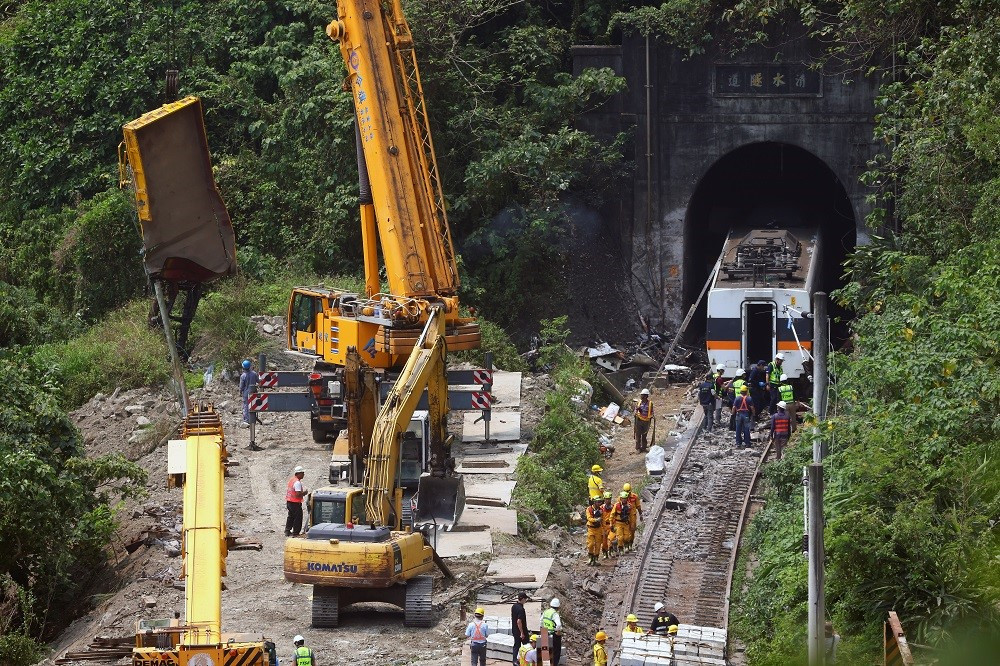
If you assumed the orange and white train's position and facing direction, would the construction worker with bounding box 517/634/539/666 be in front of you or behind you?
in front

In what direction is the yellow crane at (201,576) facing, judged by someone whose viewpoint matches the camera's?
facing away from the viewer

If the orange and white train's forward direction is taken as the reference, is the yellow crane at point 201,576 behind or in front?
in front

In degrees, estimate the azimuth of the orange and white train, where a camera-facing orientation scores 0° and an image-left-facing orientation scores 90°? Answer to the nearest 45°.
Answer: approximately 0°

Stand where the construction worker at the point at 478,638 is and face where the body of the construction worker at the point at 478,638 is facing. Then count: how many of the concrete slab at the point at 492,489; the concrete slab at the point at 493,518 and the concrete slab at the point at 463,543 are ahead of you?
3

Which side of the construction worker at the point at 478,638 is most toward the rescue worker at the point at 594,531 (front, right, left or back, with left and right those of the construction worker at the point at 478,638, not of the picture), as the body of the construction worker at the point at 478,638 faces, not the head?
front

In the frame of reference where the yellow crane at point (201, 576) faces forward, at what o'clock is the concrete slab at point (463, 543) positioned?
The concrete slab is roughly at 1 o'clock from the yellow crane.

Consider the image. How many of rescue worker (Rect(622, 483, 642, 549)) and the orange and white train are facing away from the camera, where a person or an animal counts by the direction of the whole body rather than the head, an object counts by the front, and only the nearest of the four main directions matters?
0

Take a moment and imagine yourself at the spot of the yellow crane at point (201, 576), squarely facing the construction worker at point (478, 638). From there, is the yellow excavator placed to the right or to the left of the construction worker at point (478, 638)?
left

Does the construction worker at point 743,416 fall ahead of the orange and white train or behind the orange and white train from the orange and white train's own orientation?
ahead

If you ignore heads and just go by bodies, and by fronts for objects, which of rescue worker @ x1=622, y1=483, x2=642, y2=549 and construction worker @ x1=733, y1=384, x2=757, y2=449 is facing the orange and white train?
the construction worker

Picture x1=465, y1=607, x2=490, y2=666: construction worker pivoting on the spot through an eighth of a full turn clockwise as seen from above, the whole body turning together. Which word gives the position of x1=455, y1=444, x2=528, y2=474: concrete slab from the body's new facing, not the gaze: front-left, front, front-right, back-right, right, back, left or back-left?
front-left

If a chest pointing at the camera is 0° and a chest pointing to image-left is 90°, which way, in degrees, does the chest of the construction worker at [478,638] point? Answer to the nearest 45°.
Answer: approximately 180°

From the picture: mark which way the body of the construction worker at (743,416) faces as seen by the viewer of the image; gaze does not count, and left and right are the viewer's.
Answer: facing away from the viewer

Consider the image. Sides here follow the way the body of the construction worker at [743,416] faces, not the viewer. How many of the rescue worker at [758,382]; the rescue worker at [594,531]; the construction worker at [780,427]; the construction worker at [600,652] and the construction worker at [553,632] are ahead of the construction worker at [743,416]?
1
